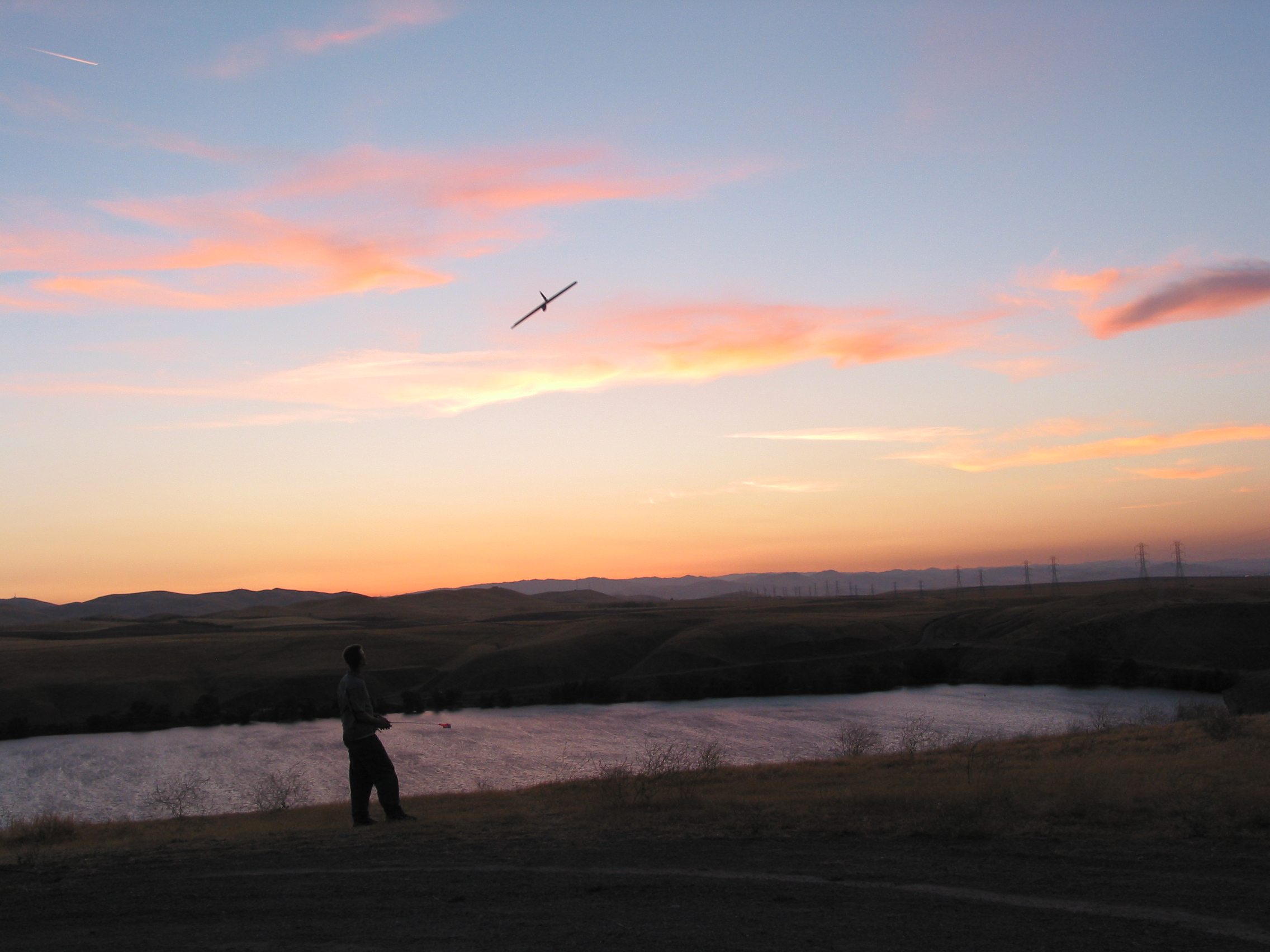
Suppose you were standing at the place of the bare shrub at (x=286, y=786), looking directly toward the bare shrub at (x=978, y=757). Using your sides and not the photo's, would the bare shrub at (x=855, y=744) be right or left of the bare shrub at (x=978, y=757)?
left

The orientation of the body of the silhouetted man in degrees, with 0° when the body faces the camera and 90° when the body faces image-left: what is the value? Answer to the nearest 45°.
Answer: approximately 270°

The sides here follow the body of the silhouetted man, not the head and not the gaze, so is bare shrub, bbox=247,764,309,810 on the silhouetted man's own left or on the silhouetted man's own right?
on the silhouetted man's own left

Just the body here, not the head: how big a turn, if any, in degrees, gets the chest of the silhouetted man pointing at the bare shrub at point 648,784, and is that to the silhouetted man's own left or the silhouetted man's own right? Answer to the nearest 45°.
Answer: approximately 45° to the silhouetted man's own left

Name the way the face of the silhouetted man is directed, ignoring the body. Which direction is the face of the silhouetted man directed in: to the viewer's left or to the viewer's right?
to the viewer's right

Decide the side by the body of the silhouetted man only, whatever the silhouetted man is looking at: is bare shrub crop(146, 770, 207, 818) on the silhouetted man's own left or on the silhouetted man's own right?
on the silhouetted man's own left
